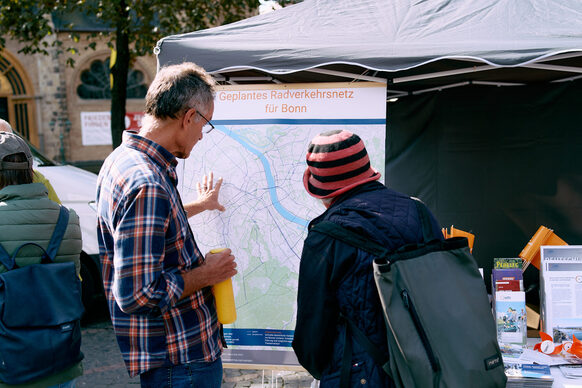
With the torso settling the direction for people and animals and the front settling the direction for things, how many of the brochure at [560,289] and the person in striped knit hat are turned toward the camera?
1

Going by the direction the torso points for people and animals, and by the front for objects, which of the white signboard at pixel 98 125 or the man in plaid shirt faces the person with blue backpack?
the white signboard

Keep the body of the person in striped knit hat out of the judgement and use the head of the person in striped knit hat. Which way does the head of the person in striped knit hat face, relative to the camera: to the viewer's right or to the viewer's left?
to the viewer's left

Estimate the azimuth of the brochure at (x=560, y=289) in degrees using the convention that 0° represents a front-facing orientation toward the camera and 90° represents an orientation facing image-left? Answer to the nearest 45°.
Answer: approximately 0°

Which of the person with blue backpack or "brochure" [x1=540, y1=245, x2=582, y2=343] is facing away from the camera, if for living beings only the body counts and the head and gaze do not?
the person with blue backpack

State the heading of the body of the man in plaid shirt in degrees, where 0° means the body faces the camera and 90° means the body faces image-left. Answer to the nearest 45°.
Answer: approximately 225°

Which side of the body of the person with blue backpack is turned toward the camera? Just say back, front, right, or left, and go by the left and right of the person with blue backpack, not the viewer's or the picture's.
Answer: back

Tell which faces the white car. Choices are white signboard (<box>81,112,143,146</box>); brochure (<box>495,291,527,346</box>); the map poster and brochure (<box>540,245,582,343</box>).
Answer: the white signboard

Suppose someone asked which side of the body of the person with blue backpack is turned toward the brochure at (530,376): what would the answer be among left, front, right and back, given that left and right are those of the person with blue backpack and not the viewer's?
right

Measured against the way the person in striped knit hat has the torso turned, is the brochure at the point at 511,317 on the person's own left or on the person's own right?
on the person's own right

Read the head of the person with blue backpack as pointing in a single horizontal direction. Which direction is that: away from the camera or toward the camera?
away from the camera

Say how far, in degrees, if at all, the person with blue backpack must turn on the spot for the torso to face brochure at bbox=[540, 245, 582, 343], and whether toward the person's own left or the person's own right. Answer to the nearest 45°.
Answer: approximately 90° to the person's own right

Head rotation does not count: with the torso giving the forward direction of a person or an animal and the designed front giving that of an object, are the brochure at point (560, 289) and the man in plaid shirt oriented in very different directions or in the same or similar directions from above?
very different directions
